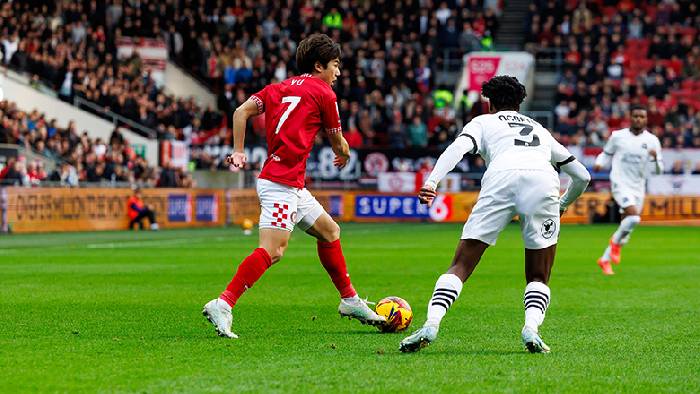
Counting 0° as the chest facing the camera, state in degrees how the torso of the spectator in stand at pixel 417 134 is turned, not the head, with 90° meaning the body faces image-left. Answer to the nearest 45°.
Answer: approximately 0°

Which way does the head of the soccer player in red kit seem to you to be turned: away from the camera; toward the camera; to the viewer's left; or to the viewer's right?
to the viewer's right

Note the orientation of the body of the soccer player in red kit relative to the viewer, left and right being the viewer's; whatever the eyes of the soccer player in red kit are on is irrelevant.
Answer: facing away from the viewer and to the right of the viewer

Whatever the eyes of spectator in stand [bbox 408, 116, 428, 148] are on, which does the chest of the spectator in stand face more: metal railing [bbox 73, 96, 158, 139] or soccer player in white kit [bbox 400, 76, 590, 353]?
the soccer player in white kit

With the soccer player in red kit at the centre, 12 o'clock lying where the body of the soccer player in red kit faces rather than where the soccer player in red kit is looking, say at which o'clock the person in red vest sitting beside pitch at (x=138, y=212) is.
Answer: The person in red vest sitting beside pitch is roughly at 10 o'clock from the soccer player in red kit.

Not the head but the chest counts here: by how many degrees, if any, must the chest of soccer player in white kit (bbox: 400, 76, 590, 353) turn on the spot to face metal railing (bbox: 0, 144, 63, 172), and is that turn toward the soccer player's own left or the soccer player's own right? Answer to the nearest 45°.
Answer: approximately 45° to the soccer player's own left

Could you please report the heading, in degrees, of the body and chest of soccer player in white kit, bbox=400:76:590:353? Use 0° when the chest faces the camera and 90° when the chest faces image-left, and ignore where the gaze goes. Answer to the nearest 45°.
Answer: approximately 180°

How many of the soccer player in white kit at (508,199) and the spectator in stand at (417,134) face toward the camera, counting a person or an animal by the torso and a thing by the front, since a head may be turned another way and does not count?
1

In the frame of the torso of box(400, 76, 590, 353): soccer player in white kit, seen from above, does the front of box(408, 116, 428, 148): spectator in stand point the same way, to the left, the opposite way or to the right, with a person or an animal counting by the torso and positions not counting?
the opposite way
